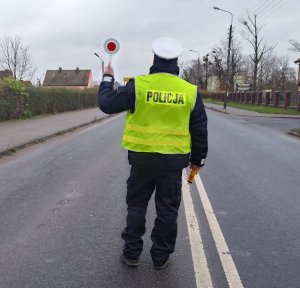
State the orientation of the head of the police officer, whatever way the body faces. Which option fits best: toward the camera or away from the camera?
away from the camera

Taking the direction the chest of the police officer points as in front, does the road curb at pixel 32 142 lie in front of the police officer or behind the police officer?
in front

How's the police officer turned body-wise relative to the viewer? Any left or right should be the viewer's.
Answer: facing away from the viewer

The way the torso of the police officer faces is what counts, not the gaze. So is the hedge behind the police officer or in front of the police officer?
in front
